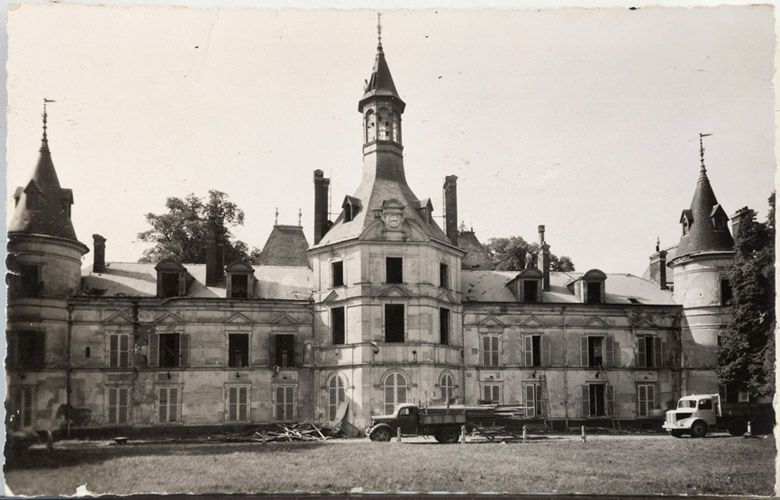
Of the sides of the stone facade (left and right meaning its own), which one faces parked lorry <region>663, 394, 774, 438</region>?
left

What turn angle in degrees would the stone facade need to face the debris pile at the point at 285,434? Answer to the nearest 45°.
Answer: approximately 45° to its right

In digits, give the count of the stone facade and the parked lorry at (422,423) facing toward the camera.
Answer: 1

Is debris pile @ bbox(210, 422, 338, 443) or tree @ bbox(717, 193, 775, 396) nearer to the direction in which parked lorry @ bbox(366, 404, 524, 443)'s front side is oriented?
the debris pile

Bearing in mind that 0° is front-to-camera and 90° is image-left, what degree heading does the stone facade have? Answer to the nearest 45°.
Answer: approximately 0°

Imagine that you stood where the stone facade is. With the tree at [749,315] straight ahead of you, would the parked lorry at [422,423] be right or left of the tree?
right

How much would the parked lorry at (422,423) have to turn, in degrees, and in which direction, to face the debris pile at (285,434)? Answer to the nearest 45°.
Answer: approximately 45° to its right

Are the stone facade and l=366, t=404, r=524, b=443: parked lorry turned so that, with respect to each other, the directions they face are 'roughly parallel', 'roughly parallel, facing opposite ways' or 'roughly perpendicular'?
roughly perpendicular

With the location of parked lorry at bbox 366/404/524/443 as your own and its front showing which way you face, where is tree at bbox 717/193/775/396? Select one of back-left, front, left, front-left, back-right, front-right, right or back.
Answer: back

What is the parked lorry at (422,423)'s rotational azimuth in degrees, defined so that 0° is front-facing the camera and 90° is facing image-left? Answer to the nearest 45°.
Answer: approximately 90°

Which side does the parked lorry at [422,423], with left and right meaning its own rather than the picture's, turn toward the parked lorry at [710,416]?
back

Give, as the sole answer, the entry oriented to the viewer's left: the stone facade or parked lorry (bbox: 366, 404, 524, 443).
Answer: the parked lorry
